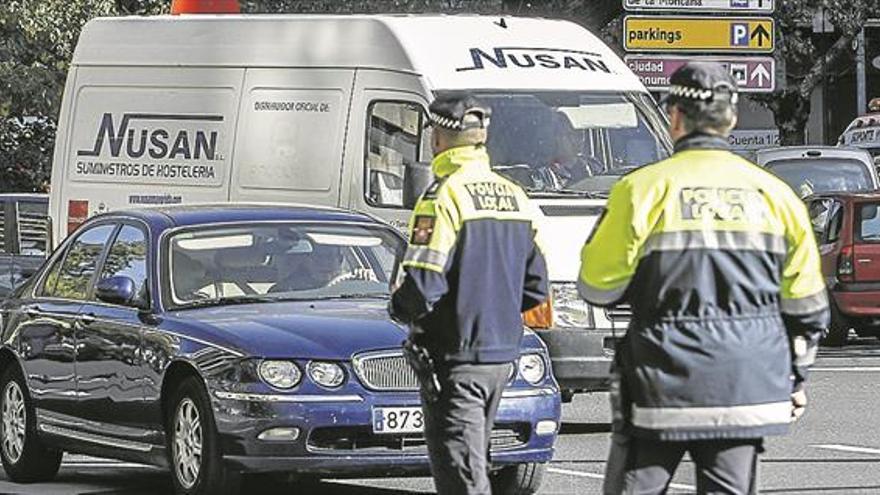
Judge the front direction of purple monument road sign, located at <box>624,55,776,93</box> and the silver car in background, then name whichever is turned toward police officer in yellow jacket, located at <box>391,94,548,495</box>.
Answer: the purple monument road sign

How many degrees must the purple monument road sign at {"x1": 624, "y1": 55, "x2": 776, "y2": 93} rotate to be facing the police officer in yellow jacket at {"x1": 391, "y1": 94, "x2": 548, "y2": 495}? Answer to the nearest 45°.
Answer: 0° — it already faces them

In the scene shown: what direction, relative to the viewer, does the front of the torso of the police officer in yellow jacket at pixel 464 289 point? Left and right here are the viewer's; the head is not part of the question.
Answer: facing away from the viewer and to the left of the viewer

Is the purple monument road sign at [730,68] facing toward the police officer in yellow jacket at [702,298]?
yes

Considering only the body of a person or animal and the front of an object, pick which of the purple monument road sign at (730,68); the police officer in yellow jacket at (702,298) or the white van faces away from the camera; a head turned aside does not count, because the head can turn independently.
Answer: the police officer in yellow jacket

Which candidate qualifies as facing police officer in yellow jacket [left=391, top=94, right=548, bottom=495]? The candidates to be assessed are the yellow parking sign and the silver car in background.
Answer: the yellow parking sign

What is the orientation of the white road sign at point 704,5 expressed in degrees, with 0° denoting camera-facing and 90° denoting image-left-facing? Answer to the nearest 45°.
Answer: approximately 0°

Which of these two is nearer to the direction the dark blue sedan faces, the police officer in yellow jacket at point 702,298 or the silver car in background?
the police officer in yellow jacket

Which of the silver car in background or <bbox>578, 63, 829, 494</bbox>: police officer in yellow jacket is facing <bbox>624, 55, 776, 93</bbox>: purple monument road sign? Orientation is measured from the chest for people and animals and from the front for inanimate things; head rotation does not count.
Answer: the police officer in yellow jacket

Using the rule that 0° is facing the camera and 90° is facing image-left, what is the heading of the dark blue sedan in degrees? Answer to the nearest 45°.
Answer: approximately 315°

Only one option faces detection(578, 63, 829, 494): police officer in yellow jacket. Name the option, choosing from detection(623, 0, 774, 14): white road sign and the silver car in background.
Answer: the white road sign
